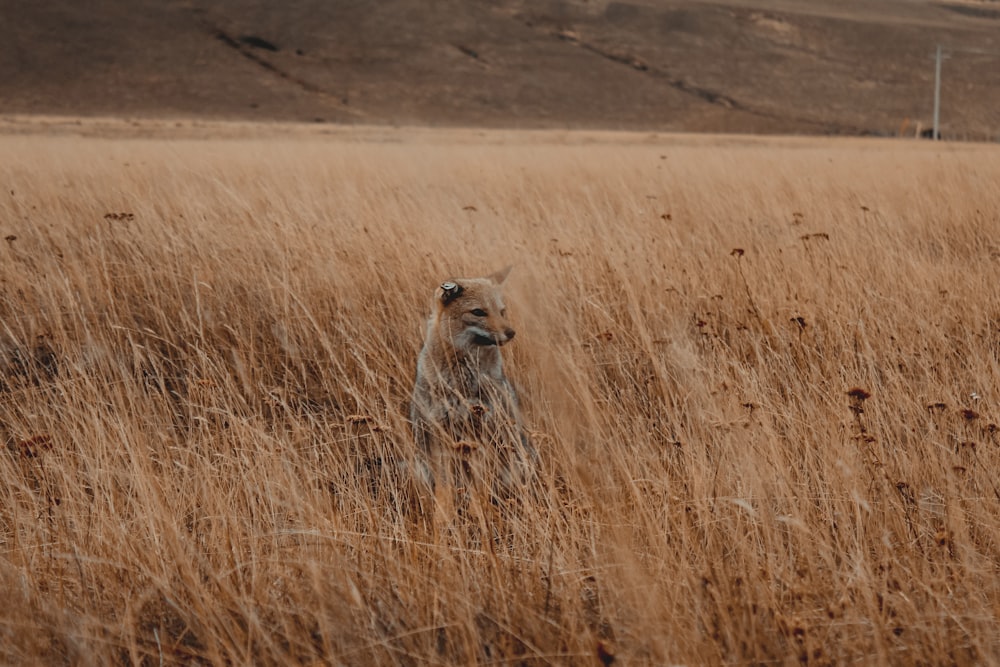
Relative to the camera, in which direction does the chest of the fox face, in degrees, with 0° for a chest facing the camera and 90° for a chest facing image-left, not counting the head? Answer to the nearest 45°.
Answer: approximately 315°
